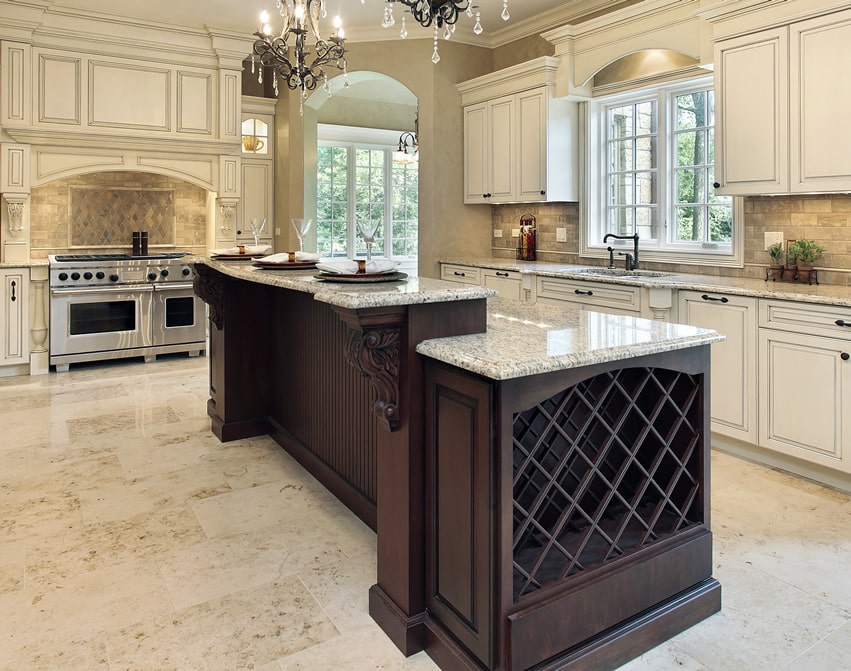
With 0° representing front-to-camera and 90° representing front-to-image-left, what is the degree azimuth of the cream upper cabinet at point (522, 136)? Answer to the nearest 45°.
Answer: approximately 45°

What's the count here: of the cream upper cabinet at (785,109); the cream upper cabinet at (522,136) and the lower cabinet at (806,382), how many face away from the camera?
0

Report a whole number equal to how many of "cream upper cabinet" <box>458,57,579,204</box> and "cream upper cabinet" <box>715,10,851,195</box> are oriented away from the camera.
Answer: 0

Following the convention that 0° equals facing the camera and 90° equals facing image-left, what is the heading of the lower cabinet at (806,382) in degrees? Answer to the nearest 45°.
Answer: approximately 45°

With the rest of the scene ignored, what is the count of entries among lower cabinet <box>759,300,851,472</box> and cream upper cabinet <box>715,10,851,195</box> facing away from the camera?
0

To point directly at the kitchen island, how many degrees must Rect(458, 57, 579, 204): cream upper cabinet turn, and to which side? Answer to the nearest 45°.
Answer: approximately 45° to its left
